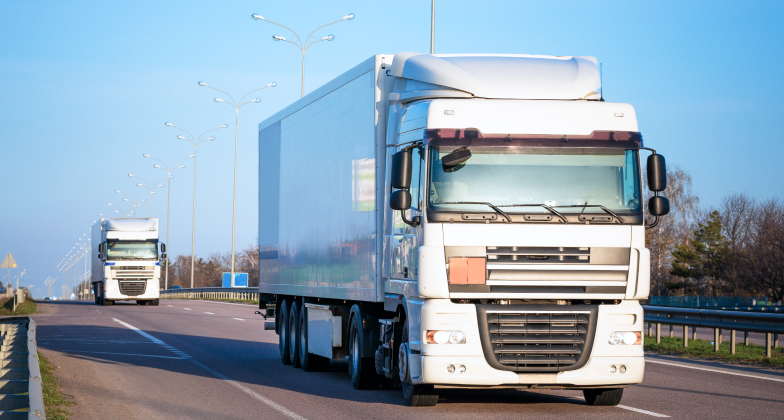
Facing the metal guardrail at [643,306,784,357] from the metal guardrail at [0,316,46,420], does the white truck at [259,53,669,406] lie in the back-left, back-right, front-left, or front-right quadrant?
front-right

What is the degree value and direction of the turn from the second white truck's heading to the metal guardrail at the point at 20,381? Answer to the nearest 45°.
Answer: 0° — it already faces it

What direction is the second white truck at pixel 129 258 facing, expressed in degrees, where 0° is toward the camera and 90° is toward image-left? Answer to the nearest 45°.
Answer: approximately 0°

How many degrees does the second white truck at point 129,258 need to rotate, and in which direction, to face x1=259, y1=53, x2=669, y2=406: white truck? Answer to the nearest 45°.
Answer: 0° — it already faces it

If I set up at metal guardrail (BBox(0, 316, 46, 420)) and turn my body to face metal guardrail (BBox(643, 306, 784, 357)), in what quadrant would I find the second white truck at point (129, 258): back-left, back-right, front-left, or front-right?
front-left

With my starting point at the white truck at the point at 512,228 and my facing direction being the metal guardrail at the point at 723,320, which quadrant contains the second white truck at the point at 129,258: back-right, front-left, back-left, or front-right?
front-left

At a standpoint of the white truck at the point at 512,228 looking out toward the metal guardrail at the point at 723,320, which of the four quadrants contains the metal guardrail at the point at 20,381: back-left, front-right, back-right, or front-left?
back-left

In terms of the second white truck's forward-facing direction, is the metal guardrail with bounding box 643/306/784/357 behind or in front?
in front
